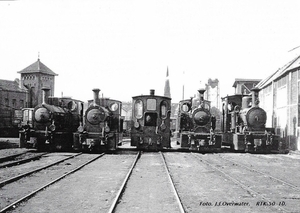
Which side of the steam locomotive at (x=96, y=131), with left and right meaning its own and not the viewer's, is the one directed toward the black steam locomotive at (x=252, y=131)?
left

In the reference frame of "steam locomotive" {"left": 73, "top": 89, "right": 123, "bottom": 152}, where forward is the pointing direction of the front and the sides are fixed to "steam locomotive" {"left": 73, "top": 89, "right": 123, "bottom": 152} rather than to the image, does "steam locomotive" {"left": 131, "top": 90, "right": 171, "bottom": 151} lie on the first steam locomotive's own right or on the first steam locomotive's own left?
on the first steam locomotive's own left

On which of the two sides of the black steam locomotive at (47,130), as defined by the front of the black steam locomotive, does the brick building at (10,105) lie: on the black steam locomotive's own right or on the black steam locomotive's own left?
on the black steam locomotive's own right

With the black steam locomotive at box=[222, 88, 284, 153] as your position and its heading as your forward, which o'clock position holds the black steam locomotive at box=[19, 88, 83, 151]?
the black steam locomotive at box=[19, 88, 83, 151] is roughly at 4 o'clock from the black steam locomotive at box=[222, 88, 284, 153].

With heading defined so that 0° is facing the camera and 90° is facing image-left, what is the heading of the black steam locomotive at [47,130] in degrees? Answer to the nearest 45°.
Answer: approximately 45°

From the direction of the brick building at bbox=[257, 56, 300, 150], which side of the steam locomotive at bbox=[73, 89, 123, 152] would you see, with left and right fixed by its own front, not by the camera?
left

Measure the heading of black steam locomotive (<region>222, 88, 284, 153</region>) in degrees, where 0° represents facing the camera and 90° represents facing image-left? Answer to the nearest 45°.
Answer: approximately 315°
